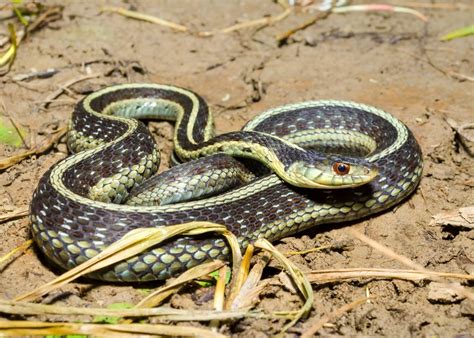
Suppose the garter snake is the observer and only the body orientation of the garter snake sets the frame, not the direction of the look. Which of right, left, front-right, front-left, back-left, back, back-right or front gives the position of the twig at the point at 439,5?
front-left

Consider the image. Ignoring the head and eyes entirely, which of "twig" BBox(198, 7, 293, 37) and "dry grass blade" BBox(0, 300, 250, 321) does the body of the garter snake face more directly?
the twig

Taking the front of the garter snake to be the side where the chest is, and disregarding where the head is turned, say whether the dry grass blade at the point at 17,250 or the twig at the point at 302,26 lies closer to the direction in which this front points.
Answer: the twig

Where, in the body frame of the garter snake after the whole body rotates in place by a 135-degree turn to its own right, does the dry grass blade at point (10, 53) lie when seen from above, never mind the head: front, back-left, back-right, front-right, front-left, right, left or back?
right

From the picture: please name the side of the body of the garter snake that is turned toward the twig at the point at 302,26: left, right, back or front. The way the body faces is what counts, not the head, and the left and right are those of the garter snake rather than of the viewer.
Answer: left

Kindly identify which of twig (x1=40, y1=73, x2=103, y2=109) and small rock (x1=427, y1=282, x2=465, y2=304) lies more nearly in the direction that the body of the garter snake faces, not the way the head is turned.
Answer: the small rock

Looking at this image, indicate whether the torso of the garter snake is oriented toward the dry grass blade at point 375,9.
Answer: no

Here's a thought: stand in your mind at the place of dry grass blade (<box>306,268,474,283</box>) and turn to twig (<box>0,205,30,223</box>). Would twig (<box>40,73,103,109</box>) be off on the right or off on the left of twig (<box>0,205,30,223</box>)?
right

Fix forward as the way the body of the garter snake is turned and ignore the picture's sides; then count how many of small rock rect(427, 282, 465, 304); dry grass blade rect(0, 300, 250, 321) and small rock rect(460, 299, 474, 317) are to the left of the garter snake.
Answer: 0

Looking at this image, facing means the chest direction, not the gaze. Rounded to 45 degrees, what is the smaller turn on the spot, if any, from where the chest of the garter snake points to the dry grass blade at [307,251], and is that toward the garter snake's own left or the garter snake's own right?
approximately 45° to the garter snake's own right

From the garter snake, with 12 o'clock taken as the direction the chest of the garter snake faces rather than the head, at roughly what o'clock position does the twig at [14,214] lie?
The twig is roughly at 6 o'clock from the garter snake.

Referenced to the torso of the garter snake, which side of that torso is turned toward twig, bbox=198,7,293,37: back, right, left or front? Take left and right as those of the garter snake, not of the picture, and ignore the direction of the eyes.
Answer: left

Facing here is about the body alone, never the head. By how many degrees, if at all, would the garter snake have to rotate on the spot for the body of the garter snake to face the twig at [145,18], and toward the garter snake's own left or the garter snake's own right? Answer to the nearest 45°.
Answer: approximately 90° to the garter snake's own left

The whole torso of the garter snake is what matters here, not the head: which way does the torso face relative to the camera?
to the viewer's right

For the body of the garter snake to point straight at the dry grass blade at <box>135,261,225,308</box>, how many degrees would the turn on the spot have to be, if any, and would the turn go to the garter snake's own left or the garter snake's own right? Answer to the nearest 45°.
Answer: approximately 90° to the garter snake's own right

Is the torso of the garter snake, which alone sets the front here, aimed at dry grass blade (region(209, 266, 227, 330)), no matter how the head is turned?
no

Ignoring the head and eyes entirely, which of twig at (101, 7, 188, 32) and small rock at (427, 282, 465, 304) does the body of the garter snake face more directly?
the small rock
